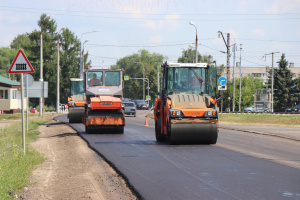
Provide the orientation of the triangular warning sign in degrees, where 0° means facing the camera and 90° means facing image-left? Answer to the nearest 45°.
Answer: approximately 0°
